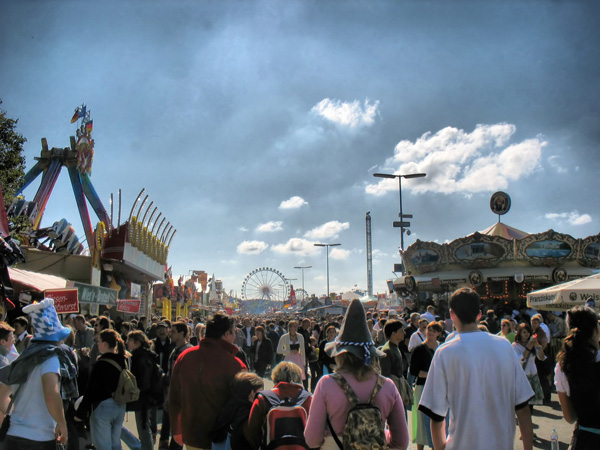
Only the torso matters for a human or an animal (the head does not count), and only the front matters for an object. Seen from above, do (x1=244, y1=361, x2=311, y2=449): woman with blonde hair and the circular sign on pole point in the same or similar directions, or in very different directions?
very different directions

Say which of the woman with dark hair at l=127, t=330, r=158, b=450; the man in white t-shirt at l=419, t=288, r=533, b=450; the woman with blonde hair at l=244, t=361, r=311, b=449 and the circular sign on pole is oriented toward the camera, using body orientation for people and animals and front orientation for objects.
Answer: the circular sign on pole

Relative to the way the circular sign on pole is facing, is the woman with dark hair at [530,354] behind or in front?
in front

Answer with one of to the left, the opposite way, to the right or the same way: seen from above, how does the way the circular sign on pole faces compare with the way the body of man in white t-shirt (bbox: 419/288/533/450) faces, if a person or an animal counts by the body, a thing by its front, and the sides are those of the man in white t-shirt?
the opposite way

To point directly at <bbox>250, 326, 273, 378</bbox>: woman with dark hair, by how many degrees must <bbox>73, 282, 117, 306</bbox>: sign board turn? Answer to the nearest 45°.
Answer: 0° — it already faces them

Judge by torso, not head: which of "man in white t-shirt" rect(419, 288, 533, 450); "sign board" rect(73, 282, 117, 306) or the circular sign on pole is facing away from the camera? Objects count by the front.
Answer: the man in white t-shirt

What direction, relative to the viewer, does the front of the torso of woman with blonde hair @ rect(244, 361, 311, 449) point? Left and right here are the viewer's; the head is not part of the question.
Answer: facing away from the viewer

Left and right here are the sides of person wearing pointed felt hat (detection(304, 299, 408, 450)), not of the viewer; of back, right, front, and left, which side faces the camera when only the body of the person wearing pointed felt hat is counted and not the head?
back

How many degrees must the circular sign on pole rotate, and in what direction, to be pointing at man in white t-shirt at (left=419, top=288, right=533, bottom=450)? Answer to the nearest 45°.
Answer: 0° — it already faces them

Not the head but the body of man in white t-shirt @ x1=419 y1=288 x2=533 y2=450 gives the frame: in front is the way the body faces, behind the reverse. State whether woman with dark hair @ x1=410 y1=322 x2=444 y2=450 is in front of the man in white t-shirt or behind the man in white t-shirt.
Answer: in front

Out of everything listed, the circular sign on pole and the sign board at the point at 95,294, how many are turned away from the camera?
0

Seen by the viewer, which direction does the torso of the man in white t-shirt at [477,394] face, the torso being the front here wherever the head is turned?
away from the camera

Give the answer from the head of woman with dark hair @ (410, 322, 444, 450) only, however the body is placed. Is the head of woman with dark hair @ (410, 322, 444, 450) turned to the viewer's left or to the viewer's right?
to the viewer's left

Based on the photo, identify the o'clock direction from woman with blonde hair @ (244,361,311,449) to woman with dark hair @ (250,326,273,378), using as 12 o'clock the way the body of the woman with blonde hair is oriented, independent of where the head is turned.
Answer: The woman with dark hair is roughly at 12 o'clock from the woman with blonde hair.
